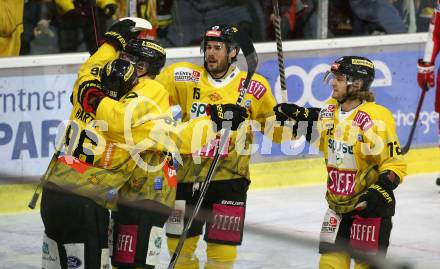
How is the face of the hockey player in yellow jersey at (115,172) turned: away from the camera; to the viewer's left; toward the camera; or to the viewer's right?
away from the camera

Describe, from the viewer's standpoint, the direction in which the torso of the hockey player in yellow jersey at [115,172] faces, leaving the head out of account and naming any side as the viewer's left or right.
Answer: facing away from the viewer and to the right of the viewer

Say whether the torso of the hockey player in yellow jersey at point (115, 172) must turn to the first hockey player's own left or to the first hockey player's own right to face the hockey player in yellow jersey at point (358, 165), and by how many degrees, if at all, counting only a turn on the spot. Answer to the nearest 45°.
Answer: approximately 45° to the first hockey player's own right

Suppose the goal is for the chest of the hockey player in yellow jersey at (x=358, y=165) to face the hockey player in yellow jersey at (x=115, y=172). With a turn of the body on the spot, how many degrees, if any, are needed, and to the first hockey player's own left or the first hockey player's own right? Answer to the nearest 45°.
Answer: approximately 45° to the first hockey player's own right

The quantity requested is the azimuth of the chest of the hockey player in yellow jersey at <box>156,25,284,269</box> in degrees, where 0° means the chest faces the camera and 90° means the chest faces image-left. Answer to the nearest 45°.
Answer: approximately 0°

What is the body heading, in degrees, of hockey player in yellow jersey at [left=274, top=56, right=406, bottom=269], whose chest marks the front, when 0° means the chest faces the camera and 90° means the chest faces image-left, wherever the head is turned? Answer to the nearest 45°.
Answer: approximately 45°

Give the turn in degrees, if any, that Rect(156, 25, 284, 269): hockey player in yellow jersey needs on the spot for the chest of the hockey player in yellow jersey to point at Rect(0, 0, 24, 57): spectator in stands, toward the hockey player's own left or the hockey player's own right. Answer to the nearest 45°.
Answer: approximately 135° to the hockey player's own right

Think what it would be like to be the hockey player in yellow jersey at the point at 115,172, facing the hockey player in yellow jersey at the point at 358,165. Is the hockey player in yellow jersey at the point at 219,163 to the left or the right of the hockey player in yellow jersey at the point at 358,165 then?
left

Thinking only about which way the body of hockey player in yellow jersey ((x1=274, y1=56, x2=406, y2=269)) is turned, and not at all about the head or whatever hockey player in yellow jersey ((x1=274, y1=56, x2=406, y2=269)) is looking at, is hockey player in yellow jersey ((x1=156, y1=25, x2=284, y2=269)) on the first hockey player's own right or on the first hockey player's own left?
on the first hockey player's own right

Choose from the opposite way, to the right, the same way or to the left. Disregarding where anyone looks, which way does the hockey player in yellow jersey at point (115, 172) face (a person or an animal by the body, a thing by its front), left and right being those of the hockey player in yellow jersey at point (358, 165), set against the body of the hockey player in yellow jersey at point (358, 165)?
the opposite way
